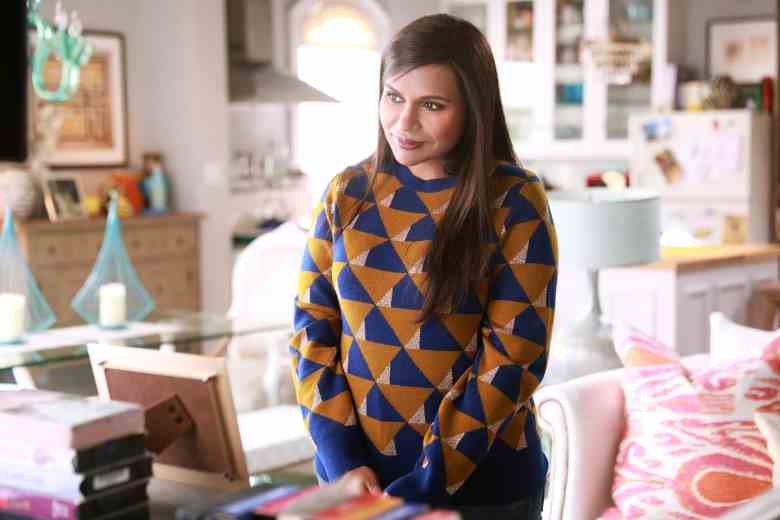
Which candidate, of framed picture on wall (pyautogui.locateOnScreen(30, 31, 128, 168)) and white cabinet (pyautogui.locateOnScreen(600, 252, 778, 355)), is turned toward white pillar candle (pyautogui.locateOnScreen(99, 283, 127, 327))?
the framed picture on wall

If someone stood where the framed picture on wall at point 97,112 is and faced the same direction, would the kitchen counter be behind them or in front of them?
in front

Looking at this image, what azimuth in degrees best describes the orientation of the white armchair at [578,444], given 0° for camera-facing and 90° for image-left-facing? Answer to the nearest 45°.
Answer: approximately 45°

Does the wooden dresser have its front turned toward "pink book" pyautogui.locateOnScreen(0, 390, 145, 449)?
yes

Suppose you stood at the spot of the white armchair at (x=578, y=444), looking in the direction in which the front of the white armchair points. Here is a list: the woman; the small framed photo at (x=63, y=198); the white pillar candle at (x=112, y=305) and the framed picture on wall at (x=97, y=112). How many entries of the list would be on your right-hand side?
3

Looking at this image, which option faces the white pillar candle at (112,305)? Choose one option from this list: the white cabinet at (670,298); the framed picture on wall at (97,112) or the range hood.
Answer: the framed picture on wall

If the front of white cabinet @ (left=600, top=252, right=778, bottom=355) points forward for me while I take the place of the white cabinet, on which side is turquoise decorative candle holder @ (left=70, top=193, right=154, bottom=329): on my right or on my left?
on my right

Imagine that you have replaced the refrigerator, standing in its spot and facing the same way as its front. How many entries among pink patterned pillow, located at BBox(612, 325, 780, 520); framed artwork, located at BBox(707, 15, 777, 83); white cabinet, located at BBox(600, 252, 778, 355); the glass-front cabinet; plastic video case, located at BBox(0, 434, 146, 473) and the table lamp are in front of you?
4
